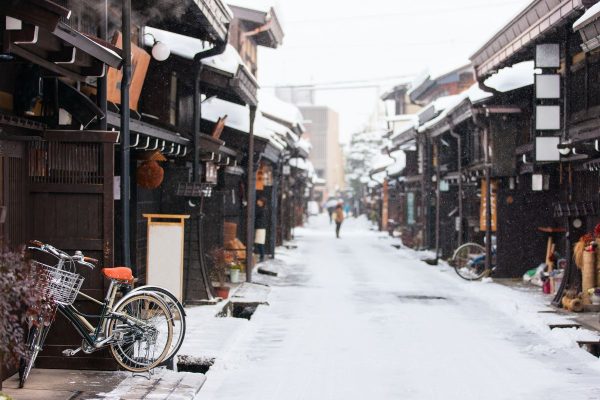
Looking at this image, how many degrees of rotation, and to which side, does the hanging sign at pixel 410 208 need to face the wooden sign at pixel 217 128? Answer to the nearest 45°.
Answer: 0° — it already faces it

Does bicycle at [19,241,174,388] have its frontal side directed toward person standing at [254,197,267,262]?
no

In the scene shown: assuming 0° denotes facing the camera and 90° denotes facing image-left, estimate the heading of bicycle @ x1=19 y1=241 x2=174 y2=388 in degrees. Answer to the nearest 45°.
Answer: approximately 45°

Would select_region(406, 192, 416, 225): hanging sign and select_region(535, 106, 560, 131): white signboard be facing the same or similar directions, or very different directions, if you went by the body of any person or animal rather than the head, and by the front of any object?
same or similar directions

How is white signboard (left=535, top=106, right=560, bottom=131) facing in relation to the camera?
toward the camera

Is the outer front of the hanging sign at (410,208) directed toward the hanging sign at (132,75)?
yes

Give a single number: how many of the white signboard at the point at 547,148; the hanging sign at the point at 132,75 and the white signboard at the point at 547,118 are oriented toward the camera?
3

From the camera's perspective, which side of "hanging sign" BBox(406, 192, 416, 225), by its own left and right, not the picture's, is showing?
front

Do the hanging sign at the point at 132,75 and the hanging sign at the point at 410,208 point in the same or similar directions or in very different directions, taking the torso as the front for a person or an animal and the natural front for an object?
same or similar directions

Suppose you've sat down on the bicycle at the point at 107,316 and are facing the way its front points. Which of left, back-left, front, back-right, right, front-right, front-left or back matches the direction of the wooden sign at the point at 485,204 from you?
back

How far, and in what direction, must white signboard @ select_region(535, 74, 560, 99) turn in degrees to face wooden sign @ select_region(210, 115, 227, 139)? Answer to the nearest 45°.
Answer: approximately 90° to its right

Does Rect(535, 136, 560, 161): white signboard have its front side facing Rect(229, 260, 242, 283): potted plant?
no
